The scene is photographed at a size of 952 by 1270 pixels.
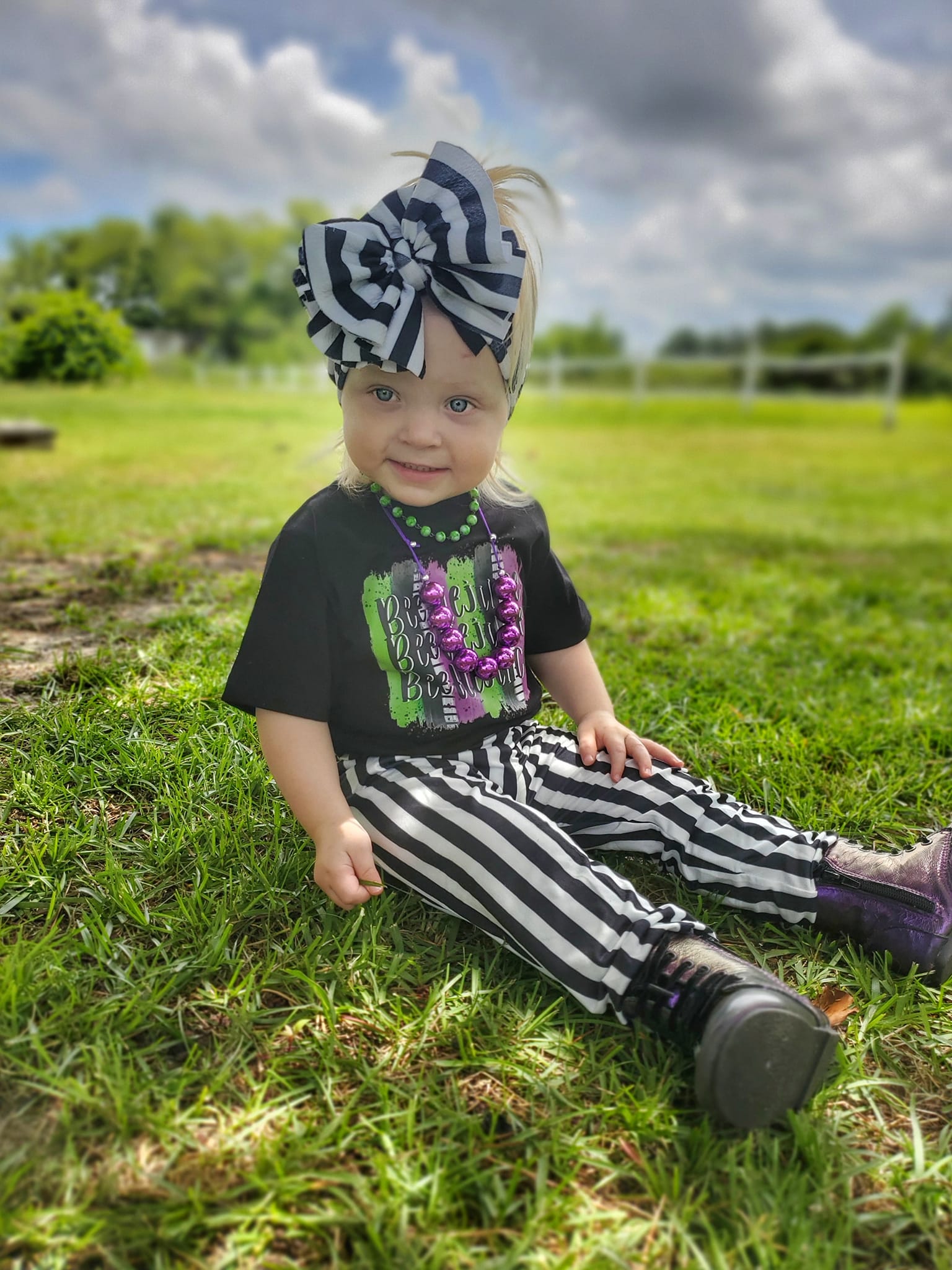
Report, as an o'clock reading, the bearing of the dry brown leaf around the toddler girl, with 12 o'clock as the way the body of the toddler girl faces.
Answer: The dry brown leaf is roughly at 11 o'clock from the toddler girl.

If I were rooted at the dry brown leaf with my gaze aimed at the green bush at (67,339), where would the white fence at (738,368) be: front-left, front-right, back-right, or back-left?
front-right

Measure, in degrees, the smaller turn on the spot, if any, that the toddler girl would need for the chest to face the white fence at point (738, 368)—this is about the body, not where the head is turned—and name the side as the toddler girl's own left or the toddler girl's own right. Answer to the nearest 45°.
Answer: approximately 135° to the toddler girl's own left

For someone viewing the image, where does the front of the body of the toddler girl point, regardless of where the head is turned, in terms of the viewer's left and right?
facing the viewer and to the right of the viewer

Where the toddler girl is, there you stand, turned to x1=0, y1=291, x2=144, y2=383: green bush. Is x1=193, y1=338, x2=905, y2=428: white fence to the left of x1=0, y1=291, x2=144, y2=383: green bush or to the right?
right

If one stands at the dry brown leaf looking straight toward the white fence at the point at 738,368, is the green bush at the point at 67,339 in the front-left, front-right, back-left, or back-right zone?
front-left

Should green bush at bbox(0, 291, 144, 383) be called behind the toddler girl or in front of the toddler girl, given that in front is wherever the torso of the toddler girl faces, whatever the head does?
behind
